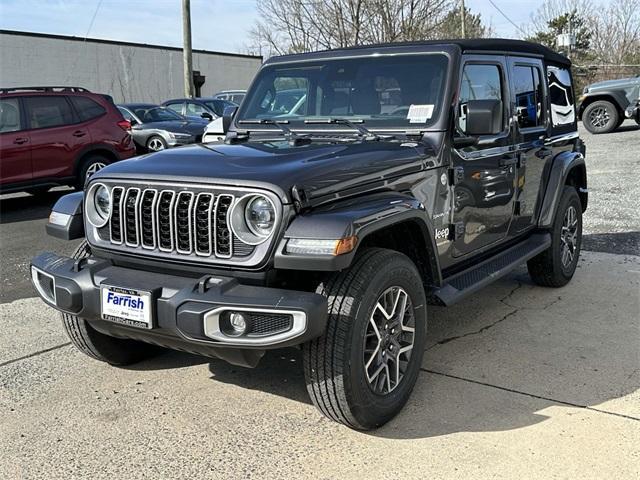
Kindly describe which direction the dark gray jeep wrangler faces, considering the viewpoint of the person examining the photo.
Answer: facing the viewer and to the left of the viewer

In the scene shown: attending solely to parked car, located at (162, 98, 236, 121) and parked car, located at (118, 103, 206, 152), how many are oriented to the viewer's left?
0

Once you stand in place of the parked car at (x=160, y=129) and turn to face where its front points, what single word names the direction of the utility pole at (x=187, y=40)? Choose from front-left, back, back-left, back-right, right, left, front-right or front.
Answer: back-left

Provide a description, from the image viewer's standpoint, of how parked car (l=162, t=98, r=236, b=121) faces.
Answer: facing the viewer and to the right of the viewer

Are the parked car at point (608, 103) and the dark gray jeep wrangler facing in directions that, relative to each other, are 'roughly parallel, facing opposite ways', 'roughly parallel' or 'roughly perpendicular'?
roughly perpendicular

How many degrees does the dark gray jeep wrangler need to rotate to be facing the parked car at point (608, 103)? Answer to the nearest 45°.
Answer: approximately 180°

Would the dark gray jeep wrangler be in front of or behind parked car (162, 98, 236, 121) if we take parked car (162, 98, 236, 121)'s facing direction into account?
in front

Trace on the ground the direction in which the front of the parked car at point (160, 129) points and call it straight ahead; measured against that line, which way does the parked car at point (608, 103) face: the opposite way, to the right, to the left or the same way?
the opposite way

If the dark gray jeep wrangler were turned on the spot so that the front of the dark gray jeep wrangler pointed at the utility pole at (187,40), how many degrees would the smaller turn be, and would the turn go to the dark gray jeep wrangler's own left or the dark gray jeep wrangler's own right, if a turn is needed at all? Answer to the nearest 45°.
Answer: approximately 135° to the dark gray jeep wrangler's own right

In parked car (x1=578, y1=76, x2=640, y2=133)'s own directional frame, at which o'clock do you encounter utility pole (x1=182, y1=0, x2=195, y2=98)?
The utility pole is roughly at 12 o'clock from the parked car.
